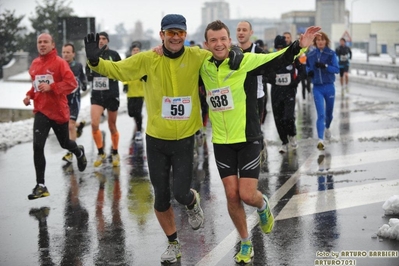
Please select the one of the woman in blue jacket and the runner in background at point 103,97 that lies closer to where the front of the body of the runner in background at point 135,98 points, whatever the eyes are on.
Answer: the runner in background

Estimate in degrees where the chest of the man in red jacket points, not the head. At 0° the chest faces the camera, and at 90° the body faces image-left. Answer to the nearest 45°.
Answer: approximately 45°

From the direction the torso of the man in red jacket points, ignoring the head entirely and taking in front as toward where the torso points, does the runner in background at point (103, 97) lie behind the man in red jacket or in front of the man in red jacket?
behind

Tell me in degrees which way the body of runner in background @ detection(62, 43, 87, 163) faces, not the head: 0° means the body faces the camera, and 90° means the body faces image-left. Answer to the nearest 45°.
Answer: approximately 45°

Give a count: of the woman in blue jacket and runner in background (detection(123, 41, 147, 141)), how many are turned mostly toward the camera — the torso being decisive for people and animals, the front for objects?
2

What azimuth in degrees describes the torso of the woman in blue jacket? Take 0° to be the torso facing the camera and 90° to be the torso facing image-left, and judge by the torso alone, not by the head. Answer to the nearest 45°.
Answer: approximately 0°

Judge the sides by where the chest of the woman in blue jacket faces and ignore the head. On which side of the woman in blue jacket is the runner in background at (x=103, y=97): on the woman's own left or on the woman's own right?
on the woman's own right

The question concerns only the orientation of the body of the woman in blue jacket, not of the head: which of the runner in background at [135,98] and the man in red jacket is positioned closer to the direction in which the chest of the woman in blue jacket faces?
the man in red jacket
